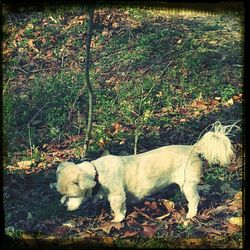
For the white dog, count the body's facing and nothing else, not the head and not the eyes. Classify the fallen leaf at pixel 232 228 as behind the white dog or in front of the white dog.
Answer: behind

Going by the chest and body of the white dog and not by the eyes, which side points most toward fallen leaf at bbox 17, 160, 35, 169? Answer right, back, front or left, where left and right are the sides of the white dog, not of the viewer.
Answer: front

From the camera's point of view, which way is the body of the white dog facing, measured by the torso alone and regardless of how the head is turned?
to the viewer's left

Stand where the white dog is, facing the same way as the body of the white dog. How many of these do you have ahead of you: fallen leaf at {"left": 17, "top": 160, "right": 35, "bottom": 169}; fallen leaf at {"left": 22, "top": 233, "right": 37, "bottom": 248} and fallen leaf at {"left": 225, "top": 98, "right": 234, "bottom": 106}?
2

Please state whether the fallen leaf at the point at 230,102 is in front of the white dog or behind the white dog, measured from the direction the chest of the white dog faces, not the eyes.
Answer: behind

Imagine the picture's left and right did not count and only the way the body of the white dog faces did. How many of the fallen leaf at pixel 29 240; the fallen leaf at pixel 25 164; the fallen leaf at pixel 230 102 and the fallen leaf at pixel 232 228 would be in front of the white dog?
2

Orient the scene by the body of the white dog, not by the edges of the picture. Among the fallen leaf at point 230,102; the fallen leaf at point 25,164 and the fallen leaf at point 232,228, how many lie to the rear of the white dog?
2
